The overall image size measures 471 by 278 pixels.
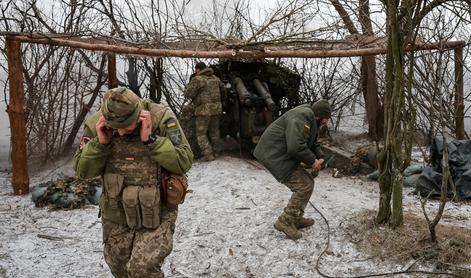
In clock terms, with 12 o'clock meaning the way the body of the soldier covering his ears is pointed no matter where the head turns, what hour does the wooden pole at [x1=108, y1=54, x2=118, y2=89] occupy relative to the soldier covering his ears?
The wooden pole is roughly at 6 o'clock from the soldier covering his ears.

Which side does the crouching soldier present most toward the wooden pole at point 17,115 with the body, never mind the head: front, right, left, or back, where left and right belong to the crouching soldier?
back

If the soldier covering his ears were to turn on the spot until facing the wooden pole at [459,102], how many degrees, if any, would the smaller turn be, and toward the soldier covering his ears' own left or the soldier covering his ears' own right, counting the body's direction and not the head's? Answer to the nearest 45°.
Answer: approximately 135° to the soldier covering his ears' own left

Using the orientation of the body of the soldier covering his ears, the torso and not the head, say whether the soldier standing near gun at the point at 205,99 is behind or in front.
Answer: behind

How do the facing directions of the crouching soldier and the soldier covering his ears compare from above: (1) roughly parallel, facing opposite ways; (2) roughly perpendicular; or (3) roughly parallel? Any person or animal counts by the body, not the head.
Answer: roughly perpendicular

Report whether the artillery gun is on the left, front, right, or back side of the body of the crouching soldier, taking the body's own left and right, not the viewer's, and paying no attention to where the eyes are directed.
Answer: left

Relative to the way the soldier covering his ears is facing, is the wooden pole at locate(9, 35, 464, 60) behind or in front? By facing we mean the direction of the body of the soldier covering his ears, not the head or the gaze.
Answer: behind

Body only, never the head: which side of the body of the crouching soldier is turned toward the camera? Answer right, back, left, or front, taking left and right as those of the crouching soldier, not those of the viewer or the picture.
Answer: right

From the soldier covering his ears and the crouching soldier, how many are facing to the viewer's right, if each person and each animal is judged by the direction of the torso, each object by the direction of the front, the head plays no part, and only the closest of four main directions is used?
1

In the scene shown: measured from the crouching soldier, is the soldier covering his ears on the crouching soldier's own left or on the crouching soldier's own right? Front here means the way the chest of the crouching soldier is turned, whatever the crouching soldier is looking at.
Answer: on the crouching soldier's own right
